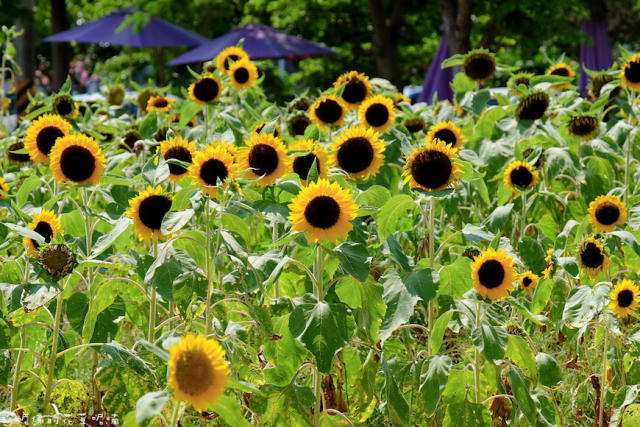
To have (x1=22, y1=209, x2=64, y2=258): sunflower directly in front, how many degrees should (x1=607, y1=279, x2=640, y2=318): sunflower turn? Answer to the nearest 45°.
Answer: approximately 45° to its right

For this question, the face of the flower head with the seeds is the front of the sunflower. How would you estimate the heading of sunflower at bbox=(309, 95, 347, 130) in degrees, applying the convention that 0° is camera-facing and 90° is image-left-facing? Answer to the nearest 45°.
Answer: approximately 0°

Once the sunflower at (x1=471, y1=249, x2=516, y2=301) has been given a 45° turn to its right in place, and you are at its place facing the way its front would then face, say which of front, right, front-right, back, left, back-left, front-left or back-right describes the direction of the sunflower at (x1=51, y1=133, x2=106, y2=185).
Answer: front-right

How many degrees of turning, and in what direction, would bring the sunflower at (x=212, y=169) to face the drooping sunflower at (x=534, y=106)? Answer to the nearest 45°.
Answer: approximately 135° to its left

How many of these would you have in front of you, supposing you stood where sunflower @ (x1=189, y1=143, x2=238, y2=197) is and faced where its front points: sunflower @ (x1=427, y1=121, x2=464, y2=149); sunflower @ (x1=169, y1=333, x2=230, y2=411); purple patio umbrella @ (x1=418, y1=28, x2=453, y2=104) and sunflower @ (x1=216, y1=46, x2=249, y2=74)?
1

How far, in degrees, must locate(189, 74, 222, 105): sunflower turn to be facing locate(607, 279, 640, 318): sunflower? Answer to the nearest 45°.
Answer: approximately 45° to its left

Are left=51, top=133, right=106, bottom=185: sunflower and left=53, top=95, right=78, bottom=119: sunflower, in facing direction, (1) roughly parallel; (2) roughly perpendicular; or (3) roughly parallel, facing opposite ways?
roughly parallel

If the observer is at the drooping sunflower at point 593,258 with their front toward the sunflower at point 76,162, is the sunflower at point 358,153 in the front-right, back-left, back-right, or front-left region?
front-right

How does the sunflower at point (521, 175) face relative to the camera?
toward the camera

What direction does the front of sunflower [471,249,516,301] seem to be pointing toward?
toward the camera

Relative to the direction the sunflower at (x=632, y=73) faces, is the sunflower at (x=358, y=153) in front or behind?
in front

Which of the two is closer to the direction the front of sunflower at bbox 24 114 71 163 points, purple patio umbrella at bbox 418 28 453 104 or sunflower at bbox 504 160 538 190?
the sunflower

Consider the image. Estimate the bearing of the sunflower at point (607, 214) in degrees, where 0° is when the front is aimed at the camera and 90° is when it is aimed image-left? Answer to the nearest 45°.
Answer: approximately 0°

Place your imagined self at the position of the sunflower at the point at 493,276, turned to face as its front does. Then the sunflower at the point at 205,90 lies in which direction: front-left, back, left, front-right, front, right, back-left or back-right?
back-right

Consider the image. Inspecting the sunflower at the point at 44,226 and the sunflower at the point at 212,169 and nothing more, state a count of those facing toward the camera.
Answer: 2

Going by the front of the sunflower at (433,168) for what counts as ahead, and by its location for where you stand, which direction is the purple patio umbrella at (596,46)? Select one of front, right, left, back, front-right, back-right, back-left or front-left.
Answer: back
